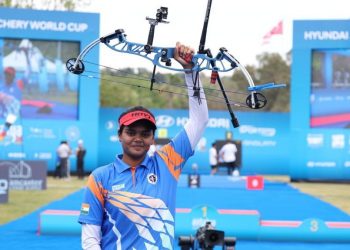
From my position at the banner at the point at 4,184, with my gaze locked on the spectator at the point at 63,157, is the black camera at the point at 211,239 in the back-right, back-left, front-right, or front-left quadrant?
back-right

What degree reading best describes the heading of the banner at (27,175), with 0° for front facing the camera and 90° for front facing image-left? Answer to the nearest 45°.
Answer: approximately 0°

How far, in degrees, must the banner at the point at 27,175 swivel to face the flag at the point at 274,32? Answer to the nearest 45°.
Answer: approximately 135° to its left

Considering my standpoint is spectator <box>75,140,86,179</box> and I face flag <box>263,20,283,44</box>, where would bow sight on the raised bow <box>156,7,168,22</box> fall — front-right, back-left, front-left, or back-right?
back-right

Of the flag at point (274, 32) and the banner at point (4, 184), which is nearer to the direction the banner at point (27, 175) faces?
the banner

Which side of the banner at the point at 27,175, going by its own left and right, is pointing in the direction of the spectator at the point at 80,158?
back
